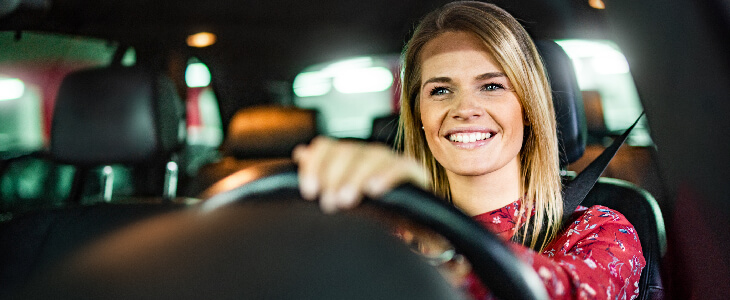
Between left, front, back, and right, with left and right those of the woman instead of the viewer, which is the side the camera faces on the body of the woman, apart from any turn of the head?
front

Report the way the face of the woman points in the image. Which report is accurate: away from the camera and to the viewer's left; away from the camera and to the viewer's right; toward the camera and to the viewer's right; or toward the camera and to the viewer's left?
toward the camera and to the viewer's left

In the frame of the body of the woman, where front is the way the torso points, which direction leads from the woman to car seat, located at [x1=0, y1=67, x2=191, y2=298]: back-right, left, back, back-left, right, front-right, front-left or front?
right
